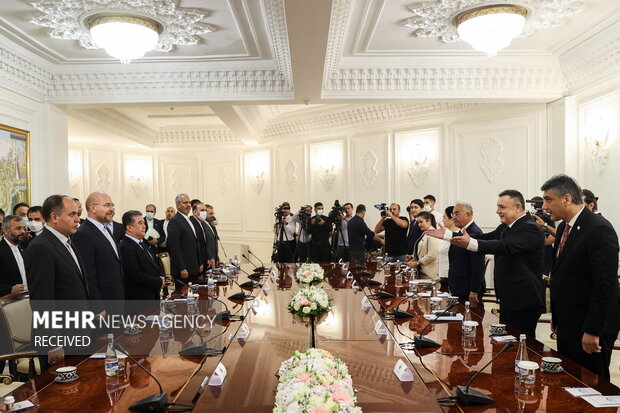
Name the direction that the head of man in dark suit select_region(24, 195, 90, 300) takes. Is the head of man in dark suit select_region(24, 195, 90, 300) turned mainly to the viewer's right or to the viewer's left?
to the viewer's right

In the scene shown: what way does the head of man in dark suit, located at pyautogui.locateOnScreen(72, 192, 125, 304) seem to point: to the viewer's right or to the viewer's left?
to the viewer's right

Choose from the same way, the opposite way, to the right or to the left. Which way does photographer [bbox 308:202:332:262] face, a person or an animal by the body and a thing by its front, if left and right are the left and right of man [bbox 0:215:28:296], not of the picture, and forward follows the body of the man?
to the right

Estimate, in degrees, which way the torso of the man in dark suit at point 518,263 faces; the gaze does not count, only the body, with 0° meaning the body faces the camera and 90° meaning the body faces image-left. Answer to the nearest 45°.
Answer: approximately 90°

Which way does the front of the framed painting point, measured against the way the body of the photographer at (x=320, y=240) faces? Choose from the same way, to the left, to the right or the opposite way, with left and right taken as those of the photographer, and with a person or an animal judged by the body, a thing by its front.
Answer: to the left

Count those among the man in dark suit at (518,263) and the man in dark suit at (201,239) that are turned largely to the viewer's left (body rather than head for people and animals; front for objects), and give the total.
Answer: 1

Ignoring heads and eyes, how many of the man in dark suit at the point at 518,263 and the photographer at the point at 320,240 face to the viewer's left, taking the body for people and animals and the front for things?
1

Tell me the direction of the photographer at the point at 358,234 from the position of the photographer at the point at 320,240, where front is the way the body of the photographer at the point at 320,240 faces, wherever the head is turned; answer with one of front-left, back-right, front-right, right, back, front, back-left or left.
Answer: front-left

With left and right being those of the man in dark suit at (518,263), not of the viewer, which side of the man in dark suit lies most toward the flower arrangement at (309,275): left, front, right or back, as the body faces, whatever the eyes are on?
front

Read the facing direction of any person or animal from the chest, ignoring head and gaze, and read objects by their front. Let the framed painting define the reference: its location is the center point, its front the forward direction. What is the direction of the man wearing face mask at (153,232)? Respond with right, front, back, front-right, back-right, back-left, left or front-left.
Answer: left

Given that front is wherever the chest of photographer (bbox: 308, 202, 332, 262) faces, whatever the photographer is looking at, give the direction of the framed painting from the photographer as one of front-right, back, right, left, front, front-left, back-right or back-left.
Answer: front-right

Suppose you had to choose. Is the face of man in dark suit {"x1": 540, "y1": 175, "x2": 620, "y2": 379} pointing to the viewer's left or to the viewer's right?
to the viewer's left

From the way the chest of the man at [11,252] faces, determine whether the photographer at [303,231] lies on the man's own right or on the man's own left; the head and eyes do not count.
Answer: on the man's own left

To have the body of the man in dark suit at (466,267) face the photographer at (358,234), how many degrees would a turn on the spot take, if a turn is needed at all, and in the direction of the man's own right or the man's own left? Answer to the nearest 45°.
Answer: approximately 90° to the man's own right
